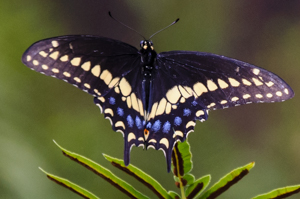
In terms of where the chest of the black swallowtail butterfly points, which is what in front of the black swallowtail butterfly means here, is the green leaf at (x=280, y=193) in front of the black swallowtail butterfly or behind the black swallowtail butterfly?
behind

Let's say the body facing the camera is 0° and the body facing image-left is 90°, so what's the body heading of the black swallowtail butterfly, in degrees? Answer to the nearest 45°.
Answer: approximately 180°
